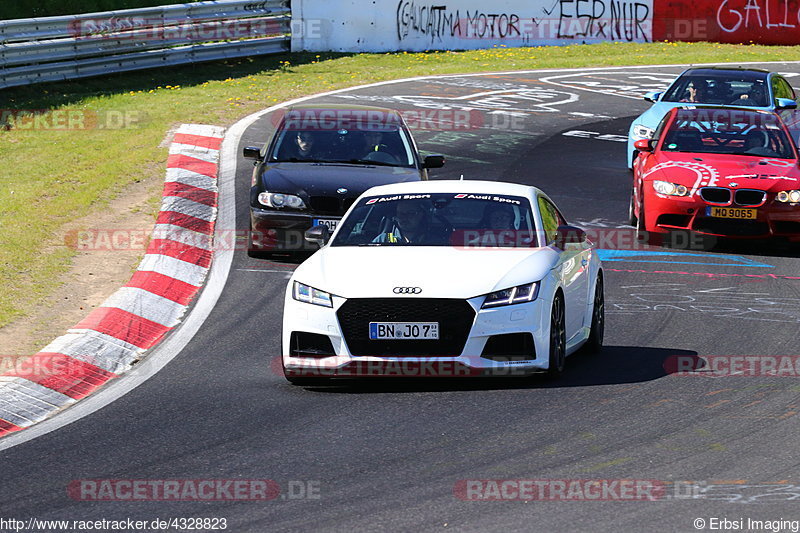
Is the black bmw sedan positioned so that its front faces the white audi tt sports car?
yes

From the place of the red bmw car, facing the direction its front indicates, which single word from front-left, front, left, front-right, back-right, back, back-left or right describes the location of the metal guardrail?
back-right

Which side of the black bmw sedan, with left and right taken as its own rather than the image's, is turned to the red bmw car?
left

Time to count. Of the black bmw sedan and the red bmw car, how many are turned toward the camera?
2

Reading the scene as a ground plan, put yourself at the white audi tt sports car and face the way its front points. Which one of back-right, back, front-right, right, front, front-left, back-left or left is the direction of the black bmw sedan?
back

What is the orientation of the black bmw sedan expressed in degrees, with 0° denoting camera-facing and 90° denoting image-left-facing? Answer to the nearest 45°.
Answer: approximately 0°
